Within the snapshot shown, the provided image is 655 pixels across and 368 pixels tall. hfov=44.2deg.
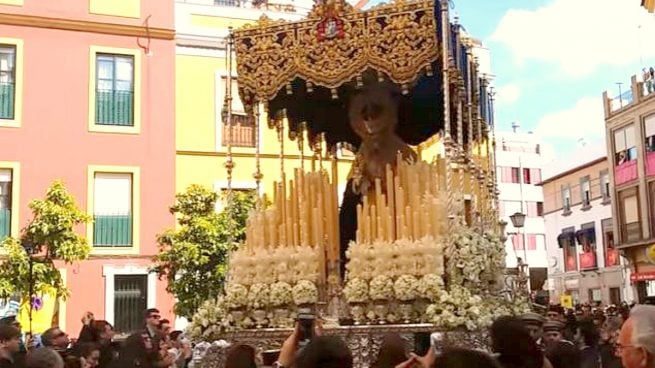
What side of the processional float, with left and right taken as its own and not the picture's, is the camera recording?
front

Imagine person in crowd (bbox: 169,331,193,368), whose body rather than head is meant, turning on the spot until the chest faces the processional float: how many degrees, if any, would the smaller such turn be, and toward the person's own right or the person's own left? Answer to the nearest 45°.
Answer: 0° — they already face it

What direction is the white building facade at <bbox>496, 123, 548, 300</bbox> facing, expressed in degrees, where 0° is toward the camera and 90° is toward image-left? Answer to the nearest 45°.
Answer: approximately 0°

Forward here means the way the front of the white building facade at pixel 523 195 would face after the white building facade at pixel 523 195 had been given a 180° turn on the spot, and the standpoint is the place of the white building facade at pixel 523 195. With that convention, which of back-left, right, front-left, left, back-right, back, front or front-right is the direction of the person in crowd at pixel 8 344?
back

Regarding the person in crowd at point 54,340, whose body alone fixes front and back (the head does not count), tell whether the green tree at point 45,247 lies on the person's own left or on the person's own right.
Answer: on the person's own left

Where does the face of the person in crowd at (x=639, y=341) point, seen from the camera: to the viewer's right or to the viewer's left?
to the viewer's left

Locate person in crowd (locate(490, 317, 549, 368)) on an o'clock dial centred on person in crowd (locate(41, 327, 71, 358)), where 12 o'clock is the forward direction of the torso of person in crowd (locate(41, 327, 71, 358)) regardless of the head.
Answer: person in crowd (locate(490, 317, 549, 368)) is roughly at 2 o'clock from person in crowd (locate(41, 327, 71, 358)).

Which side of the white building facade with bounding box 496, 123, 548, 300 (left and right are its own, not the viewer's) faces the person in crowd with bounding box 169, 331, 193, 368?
front

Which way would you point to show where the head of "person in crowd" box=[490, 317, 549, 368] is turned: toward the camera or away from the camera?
away from the camera
